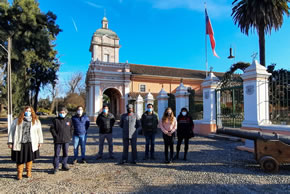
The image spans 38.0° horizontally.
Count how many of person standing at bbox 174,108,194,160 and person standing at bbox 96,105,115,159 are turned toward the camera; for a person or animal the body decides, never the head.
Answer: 2

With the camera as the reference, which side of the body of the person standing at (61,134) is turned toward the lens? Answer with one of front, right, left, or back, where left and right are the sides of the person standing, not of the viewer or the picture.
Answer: front

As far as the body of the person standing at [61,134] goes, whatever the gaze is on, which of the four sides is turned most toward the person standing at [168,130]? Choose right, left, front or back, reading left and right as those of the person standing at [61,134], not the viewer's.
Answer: left

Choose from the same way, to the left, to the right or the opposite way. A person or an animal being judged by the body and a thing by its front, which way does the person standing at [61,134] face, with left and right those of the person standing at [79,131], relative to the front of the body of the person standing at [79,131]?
the same way

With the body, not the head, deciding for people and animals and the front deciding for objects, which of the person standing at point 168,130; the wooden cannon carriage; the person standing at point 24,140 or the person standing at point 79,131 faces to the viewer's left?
the wooden cannon carriage

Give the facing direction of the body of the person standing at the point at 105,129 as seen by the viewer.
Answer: toward the camera

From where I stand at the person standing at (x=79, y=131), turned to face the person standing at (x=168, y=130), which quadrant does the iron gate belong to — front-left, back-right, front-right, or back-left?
front-left

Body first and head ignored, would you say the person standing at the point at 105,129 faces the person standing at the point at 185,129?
no

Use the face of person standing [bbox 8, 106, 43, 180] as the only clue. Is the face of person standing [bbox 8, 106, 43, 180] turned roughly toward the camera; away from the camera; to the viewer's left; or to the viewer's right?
toward the camera

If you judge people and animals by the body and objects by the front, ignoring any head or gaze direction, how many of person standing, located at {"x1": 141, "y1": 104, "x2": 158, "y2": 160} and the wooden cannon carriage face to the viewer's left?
1

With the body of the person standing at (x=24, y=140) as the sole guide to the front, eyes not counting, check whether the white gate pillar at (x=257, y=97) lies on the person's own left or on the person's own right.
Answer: on the person's own left

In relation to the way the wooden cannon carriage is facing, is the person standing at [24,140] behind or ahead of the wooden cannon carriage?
ahead

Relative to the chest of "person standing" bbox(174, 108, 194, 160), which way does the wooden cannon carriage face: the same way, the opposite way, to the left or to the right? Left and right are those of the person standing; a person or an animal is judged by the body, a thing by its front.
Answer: to the right

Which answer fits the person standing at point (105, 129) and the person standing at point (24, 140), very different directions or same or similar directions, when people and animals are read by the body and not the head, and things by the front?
same or similar directions

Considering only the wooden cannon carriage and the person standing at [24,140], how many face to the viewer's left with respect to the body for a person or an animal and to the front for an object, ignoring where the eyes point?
1

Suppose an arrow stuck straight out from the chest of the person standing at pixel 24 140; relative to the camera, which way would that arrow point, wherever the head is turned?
toward the camera
